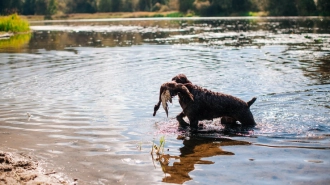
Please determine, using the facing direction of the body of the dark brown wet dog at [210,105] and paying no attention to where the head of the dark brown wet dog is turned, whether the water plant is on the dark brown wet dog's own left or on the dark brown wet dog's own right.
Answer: on the dark brown wet dog's own left

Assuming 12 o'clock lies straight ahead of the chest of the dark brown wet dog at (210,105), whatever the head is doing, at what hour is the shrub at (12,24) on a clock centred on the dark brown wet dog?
The shrub is roughly at 2 o'clock from the dark brown wet dog.

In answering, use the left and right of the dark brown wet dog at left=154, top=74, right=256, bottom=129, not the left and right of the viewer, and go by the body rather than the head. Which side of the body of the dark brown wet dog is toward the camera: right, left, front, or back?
left
